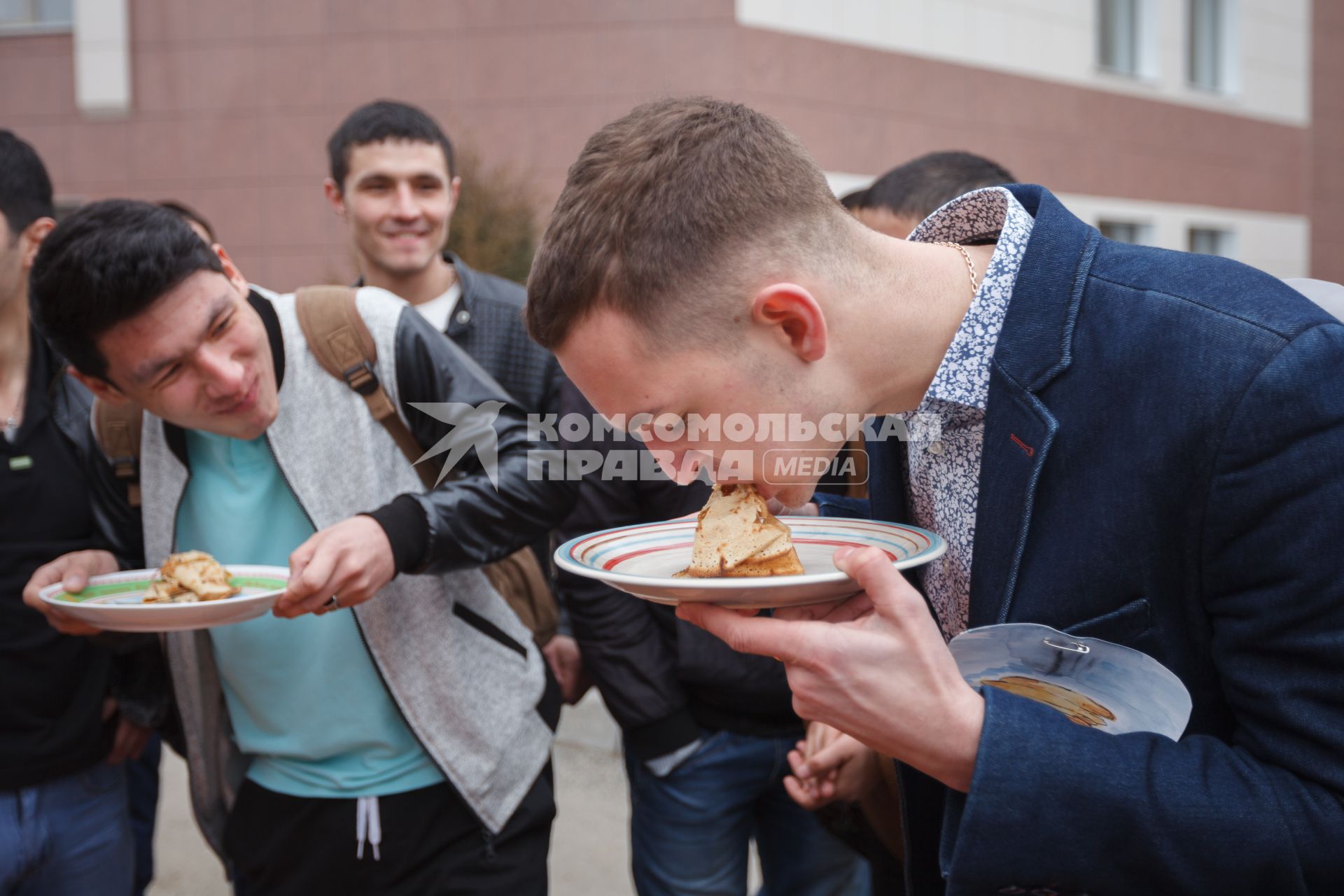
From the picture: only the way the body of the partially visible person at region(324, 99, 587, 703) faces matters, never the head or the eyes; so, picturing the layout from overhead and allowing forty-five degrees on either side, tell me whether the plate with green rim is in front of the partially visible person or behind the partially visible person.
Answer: in front

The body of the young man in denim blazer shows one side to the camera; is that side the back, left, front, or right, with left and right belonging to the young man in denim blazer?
left

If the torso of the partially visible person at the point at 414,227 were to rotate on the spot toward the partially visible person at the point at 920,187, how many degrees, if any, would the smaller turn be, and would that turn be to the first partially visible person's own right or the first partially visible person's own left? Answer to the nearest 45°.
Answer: approximately 45° to the first partially visible person's own left

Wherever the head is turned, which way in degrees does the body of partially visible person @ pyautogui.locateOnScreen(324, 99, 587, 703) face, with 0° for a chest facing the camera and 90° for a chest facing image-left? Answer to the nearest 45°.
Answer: approximately 0°

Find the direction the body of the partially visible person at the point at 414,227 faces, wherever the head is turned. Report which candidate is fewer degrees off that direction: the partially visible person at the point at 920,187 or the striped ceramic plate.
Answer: the striped ceramic plate

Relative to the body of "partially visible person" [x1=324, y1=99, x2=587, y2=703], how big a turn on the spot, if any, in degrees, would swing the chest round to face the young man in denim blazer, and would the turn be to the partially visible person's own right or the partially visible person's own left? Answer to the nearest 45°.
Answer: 0° — they already face them

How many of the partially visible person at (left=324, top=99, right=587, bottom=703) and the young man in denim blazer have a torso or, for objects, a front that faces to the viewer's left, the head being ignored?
1

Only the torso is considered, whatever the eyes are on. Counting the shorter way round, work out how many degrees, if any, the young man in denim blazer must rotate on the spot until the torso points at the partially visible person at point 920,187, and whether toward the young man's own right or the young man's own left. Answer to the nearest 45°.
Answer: approximately 90° to the young man's own right
